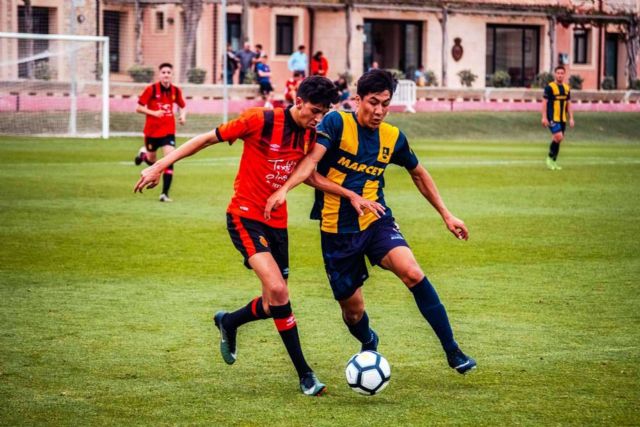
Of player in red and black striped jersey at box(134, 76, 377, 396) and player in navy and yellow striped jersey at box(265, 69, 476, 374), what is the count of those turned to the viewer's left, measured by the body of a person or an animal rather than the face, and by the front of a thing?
0

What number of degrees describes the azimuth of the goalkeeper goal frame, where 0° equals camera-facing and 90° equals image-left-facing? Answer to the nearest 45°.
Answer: approximately 315°

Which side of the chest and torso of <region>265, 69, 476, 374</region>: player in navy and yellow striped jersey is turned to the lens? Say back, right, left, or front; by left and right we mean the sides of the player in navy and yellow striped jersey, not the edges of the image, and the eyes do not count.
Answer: front

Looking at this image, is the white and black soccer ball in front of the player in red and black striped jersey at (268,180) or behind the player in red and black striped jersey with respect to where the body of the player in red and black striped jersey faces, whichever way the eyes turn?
in front

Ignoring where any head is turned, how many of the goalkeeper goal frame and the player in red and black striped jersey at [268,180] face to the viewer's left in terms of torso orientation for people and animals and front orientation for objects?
0

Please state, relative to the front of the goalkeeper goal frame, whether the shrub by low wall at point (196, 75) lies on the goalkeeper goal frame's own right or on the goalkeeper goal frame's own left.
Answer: on the goalkeeper goal frame's own left

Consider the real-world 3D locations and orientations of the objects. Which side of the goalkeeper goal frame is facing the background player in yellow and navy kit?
front

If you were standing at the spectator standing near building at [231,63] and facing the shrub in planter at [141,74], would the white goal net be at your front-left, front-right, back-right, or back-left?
front-left

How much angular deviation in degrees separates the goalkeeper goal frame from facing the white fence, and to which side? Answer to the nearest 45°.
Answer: approximately 90° to its left

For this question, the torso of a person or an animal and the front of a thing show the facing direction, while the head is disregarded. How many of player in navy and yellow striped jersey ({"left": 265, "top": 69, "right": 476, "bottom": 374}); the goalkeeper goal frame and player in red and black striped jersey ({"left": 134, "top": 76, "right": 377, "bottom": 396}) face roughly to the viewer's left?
0

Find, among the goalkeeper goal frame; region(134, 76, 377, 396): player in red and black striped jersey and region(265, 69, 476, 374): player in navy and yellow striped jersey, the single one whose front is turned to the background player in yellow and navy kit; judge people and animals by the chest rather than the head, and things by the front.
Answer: the goalkeeper goal frame

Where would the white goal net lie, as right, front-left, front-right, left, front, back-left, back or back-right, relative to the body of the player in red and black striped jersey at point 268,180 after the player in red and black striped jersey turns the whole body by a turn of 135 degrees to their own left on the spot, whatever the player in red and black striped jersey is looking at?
front

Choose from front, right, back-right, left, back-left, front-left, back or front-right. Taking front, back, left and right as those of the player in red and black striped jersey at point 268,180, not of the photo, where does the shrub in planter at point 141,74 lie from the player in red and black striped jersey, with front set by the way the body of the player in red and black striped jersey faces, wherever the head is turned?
back-left

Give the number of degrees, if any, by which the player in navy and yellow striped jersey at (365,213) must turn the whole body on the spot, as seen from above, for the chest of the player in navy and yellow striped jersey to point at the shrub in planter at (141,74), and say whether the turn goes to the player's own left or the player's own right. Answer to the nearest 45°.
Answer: approximately 180°
